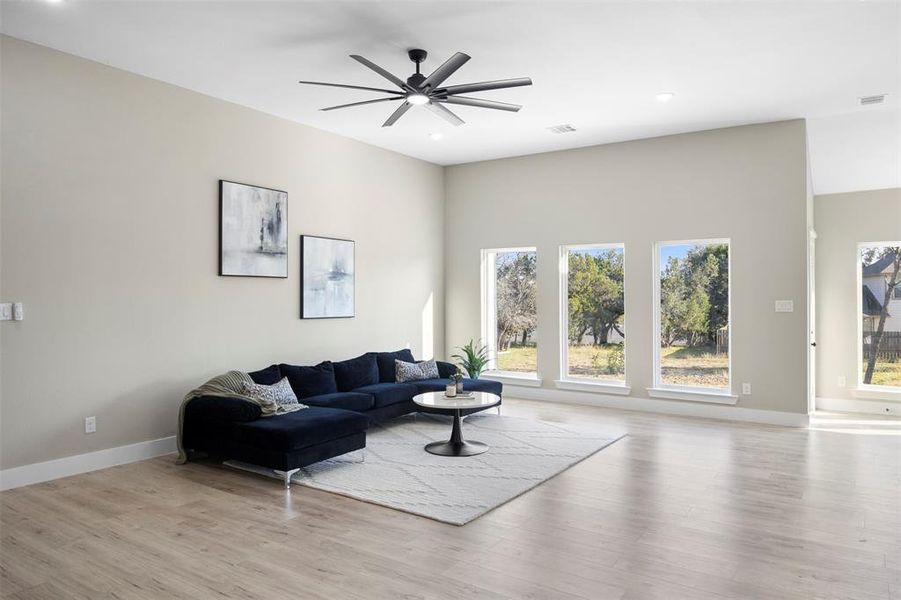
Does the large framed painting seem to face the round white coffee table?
yes

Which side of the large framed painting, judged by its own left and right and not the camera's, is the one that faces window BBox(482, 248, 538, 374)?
left

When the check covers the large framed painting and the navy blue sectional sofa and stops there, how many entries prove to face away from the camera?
0

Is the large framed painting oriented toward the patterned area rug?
yes

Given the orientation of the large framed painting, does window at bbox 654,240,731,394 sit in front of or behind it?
in front

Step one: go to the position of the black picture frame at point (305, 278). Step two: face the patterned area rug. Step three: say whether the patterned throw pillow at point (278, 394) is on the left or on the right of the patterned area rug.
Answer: right

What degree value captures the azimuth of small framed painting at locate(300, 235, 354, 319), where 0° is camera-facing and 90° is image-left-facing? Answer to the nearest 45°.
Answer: approximately 315°

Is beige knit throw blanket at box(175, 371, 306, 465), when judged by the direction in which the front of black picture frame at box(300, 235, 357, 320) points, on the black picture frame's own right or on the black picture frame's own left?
on the black picture frame's own right

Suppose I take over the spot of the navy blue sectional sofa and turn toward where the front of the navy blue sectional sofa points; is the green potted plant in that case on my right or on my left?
on my left

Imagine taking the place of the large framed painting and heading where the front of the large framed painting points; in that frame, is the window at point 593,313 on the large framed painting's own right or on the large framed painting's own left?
on the large framed painting's own left

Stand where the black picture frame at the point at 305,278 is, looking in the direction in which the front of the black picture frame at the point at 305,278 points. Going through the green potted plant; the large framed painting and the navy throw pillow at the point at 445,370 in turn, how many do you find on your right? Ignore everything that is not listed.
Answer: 1

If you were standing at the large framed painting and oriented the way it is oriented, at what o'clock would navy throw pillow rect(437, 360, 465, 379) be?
The navy throw pillow is roughly at 10 o'clock from the large framed painting.

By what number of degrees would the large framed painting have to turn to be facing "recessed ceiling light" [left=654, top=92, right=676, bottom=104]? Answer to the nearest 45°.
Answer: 0° — it already faces it

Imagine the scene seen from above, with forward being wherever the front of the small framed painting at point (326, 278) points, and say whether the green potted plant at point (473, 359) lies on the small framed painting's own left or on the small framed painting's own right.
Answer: on the small framed painting's own left
